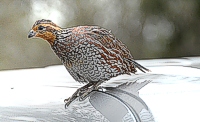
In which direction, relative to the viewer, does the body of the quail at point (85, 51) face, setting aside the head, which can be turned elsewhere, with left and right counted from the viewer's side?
facing to the left of the viewer
